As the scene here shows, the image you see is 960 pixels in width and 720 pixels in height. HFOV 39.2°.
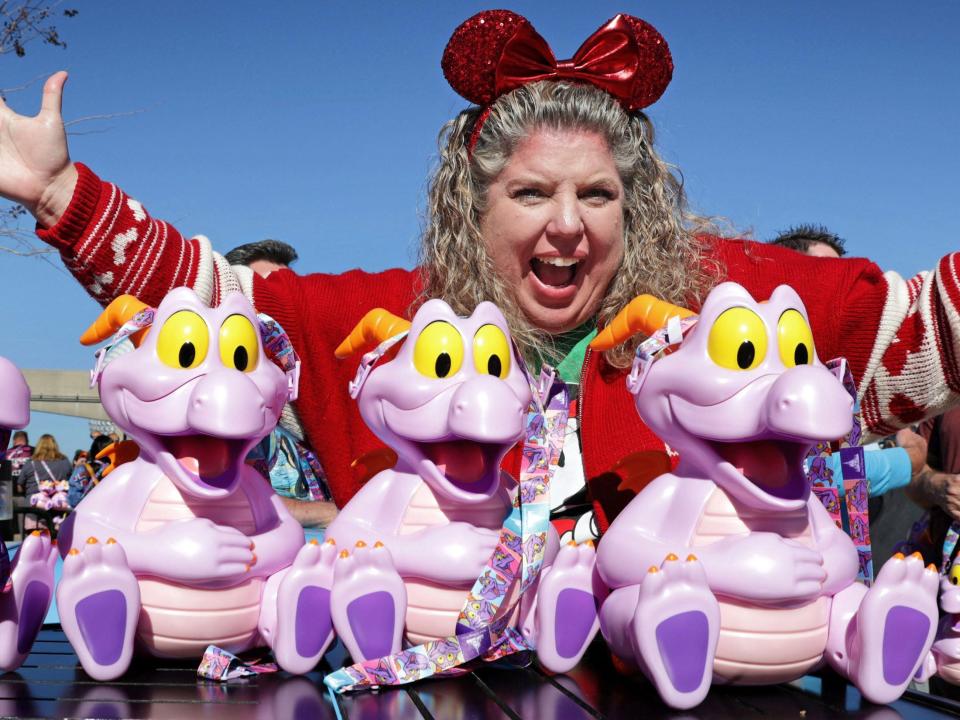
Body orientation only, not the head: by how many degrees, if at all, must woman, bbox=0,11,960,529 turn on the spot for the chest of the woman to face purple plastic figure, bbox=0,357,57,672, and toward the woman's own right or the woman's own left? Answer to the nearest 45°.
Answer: approximately 45° to the woman's own right

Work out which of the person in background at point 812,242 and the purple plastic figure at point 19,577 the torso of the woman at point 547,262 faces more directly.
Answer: the purple plastic figure

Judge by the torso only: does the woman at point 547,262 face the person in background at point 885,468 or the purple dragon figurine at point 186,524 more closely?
the purple dragon figurine

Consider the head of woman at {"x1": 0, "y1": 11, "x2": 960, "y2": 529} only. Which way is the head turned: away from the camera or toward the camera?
toward the camera

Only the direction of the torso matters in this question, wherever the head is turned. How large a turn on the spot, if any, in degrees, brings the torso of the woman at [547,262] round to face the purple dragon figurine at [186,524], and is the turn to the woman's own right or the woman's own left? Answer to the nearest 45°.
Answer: approximately 45° to the woman's own right

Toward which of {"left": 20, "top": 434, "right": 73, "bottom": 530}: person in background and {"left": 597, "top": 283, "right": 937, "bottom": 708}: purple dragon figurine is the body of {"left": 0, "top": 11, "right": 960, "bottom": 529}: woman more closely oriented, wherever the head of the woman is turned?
the purple dragon figurine

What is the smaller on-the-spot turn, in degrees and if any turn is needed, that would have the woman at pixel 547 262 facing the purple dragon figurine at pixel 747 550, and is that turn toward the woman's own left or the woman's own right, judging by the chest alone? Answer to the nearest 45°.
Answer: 0° — they already face it

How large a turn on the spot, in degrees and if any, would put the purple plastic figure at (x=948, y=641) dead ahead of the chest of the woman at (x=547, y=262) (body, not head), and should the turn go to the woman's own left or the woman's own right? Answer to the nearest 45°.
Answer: approximately 45° to the woman's own left

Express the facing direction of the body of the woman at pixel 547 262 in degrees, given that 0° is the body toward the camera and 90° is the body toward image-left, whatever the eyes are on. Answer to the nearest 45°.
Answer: approximately 0°
